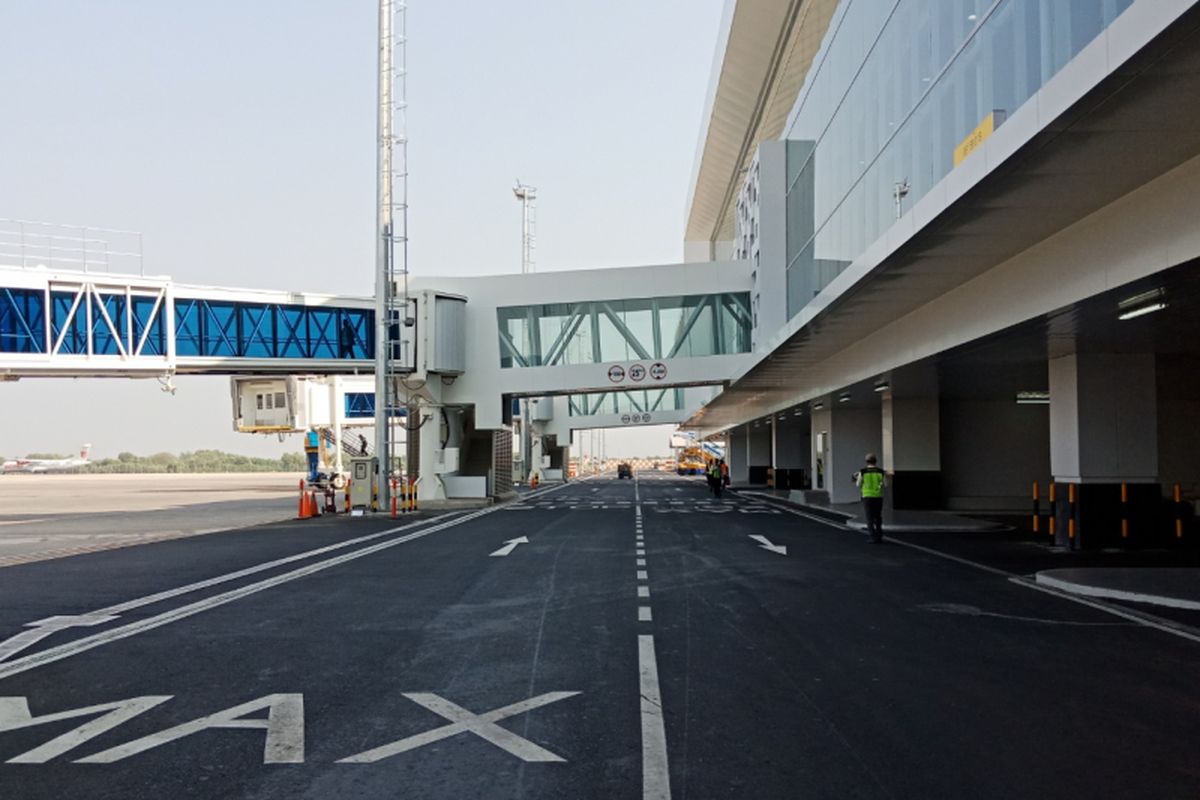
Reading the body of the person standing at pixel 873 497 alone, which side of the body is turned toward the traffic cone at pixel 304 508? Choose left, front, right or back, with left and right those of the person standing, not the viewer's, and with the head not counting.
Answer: left

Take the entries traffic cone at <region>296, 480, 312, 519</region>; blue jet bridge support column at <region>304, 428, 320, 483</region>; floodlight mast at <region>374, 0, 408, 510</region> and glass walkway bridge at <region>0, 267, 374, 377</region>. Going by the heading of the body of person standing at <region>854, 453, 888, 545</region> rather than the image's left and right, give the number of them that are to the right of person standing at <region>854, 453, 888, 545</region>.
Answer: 0

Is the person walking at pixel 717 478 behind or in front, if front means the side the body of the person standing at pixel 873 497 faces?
in front

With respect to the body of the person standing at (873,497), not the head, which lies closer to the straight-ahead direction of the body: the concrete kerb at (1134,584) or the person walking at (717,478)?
the person walking

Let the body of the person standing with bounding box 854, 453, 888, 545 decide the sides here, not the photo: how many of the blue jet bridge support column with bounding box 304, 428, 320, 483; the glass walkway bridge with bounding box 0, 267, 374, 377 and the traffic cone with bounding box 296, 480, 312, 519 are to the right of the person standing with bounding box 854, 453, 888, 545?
0

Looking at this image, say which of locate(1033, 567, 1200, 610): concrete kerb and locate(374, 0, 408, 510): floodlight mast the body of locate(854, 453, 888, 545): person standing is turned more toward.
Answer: the floodlight mast

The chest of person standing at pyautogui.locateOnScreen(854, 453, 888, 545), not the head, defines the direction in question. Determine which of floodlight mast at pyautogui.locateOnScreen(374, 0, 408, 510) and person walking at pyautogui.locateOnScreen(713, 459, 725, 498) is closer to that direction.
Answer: the person walking

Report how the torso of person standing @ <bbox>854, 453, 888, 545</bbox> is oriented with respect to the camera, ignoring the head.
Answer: away from the camera

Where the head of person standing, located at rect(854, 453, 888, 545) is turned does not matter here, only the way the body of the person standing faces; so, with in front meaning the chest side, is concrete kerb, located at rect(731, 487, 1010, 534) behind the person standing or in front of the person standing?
in front

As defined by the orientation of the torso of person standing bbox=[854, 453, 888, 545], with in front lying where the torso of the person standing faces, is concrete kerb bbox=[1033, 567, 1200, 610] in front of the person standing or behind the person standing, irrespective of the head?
behind

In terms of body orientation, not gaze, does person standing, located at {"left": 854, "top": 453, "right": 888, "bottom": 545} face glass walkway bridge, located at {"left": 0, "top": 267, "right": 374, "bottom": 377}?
no

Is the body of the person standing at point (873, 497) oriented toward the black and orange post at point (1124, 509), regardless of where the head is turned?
no

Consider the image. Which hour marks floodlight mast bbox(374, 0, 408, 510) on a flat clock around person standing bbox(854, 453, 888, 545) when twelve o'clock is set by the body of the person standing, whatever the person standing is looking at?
The floodlight mast is roughly at 10 o'clock from the person standing.

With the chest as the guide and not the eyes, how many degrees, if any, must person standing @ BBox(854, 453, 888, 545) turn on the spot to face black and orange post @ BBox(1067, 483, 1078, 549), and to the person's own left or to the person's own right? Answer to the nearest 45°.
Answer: approximately 90° to the person's own right
